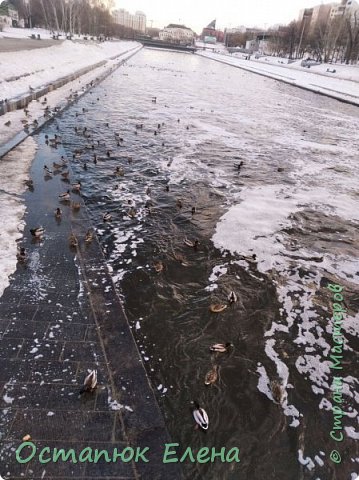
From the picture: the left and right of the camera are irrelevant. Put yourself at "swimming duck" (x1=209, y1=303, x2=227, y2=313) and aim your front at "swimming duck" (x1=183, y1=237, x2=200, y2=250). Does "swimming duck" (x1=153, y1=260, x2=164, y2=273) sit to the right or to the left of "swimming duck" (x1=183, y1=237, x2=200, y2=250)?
left

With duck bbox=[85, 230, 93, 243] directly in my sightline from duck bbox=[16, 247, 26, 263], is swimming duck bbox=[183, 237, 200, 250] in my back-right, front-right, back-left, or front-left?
front-right

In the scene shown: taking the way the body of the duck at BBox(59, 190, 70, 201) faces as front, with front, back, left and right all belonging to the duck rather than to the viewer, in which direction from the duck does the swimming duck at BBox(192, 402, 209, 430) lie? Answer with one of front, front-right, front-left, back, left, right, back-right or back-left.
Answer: right

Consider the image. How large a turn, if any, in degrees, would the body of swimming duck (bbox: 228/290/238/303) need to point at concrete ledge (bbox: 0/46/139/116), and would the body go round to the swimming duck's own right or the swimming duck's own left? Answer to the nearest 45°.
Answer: approximately 45° to the swimming duck's own left

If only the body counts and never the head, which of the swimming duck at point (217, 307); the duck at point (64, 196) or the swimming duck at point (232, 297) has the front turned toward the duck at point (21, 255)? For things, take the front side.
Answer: the swimming duck at point (217, 307)

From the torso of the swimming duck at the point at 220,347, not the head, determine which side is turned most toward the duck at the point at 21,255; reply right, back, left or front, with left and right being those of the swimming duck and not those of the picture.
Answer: back

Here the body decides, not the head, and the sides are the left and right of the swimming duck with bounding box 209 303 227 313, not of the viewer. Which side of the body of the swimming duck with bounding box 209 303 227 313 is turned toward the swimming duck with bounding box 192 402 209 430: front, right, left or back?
left

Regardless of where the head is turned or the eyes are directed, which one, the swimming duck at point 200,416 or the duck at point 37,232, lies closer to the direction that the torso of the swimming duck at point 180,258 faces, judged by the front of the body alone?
the duck

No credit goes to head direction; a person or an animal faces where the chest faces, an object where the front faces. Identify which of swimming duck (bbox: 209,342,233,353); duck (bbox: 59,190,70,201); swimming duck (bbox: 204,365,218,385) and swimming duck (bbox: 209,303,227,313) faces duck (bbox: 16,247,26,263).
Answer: swimming duck (bbox: 209,303,227,313)

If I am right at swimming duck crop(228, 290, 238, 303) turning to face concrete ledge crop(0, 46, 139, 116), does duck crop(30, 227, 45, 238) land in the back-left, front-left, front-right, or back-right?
front-left

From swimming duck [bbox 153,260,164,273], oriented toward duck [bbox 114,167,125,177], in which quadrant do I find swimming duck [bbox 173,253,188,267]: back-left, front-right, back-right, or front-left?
front-right

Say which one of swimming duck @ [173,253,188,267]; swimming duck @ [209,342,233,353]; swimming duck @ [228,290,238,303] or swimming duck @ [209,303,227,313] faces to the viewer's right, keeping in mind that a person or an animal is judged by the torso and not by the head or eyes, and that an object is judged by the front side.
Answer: swimming duck @ [209,342,233,353]

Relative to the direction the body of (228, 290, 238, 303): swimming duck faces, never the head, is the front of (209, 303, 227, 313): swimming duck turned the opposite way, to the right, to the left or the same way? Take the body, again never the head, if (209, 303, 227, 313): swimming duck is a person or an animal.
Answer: to the left

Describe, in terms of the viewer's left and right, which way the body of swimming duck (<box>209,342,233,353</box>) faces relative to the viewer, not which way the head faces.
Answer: facing to the right of the viewer

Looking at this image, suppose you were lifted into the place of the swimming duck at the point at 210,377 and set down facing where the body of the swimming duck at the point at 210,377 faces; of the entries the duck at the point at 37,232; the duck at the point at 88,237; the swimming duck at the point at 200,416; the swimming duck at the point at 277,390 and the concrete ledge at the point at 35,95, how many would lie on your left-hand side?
3

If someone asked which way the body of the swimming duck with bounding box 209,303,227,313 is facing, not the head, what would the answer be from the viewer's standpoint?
to the viewer's left
